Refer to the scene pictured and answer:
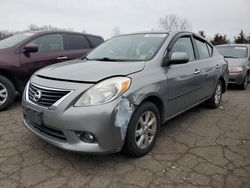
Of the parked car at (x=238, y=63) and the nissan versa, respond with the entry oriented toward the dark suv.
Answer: the parked car

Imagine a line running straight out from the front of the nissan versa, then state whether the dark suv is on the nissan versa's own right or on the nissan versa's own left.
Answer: on the nissan versa's own right

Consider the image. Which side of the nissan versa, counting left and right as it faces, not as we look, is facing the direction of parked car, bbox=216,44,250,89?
back

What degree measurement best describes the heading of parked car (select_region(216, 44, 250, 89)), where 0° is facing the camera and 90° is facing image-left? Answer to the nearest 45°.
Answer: approximately 45°

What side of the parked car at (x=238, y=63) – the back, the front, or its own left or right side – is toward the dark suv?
front

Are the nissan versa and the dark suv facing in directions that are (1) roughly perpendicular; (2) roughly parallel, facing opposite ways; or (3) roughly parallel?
roughly parallel

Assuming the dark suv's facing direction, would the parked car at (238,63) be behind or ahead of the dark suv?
behind

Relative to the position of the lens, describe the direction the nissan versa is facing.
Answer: facing the viewer and to the left of the viewer

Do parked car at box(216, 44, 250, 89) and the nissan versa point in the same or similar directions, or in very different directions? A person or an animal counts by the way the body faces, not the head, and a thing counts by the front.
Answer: same or similar directions

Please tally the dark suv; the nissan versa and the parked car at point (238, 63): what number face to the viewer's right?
0

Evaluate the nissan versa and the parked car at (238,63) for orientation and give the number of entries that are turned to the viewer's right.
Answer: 0

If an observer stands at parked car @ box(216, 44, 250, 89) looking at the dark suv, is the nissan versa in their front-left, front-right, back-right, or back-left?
front-left
